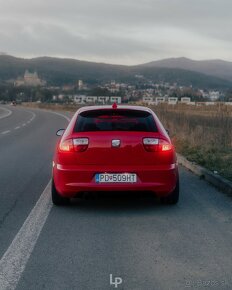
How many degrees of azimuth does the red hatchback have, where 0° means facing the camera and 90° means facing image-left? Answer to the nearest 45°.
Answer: approximately 180°
